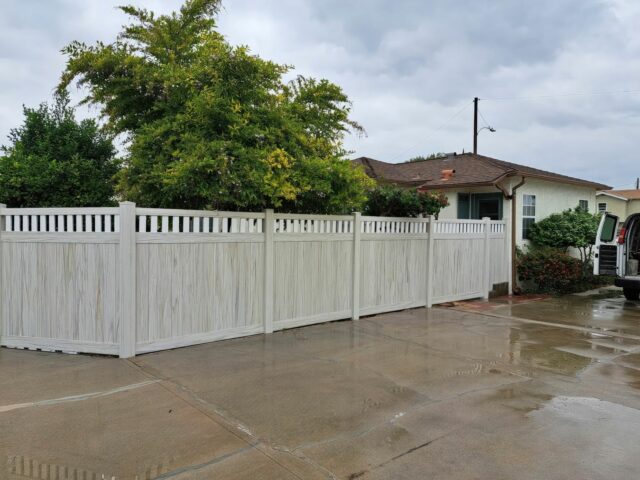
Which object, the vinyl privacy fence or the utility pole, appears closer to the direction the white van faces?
the utility pole

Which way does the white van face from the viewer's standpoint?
away from the camera

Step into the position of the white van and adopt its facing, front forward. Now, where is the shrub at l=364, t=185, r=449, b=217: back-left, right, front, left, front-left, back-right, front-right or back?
back-left

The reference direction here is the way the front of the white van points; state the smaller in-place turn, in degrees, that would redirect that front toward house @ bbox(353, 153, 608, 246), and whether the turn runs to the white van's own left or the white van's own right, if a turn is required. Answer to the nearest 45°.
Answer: approximately 45° to the white van's own left

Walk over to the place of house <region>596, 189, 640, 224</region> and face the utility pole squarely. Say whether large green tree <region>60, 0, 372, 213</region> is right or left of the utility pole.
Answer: left

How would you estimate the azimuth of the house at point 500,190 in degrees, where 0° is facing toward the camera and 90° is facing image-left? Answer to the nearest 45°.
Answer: approximately 45°

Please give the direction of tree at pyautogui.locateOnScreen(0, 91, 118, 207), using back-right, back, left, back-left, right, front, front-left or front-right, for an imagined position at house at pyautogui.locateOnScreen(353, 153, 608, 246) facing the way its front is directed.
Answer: front

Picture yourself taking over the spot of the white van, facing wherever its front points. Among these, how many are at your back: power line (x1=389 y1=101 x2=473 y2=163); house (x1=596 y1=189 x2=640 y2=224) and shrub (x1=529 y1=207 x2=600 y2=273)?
0

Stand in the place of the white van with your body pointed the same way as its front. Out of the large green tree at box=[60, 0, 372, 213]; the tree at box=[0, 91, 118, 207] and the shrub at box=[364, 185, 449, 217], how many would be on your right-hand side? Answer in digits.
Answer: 0

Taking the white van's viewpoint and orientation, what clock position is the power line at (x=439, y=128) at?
The power line is roughly at 11 o'clock from the white van.

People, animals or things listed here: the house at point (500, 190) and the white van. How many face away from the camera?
1

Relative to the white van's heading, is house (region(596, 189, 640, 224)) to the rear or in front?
in front

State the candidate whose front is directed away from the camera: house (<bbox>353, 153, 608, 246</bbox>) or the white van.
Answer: the white van

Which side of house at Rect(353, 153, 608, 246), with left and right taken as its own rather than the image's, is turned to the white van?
left

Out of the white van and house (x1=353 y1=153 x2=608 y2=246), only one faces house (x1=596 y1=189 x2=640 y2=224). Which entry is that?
the white van

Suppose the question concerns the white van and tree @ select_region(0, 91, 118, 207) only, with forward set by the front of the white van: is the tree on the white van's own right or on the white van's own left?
on the white van's own left

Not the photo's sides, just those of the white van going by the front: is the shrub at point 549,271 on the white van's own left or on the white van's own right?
on the white van's own left
